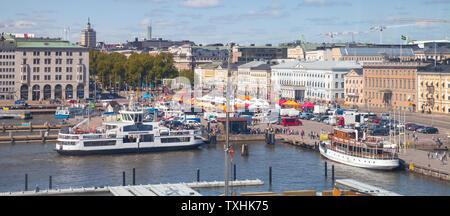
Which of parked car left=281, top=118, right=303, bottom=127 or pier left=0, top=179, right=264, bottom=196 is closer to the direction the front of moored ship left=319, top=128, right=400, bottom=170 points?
the parked car

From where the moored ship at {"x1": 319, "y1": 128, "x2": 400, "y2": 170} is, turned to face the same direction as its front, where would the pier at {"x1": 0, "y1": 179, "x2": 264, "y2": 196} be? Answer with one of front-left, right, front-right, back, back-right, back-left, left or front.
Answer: left

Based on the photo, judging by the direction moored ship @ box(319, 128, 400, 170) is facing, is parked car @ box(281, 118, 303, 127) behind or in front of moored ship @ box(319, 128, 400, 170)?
in front

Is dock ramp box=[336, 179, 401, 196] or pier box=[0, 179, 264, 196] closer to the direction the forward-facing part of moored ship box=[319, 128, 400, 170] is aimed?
the pier

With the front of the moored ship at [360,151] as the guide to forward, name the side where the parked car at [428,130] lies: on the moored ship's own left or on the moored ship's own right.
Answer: on the moored ship's own right

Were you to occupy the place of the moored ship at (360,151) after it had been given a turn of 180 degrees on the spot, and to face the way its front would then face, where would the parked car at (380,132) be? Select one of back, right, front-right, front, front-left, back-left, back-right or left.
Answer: back-left

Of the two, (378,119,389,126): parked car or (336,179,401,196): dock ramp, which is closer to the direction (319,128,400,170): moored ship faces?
the parked car

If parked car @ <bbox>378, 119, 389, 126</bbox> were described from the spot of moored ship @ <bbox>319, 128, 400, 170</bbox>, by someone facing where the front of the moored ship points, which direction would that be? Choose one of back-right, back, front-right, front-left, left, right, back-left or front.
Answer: front-right

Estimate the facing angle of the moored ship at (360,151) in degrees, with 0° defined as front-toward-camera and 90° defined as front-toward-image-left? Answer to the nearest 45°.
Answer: approximately 135°

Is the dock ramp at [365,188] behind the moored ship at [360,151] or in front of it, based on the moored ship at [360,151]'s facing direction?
behind
